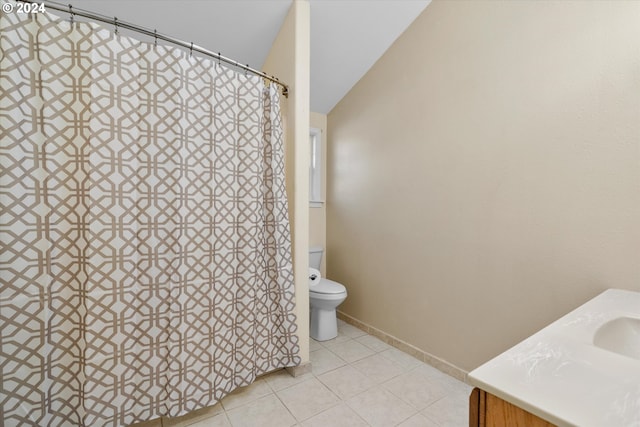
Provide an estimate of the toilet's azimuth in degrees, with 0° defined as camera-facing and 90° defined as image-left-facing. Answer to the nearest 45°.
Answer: approximately 315°

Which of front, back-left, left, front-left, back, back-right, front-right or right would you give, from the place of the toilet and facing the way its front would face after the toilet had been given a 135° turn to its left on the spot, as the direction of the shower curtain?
back-left
